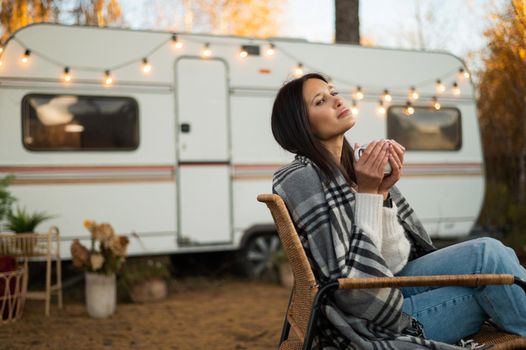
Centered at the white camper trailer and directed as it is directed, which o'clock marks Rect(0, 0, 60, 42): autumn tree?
The autumn tree is roughly at 8 o'clock from the white camper trailer.

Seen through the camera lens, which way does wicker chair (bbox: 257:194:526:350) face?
facing to the right of the viewer

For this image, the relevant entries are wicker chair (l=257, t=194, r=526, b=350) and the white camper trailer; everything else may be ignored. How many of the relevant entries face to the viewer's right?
2

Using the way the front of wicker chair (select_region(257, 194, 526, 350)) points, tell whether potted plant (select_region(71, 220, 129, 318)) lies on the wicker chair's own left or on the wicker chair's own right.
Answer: on the wicker chair's own left

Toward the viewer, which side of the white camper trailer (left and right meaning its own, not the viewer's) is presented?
right

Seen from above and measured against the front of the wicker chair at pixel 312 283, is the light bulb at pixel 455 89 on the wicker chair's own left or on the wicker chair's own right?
on the wicker chair's own left
